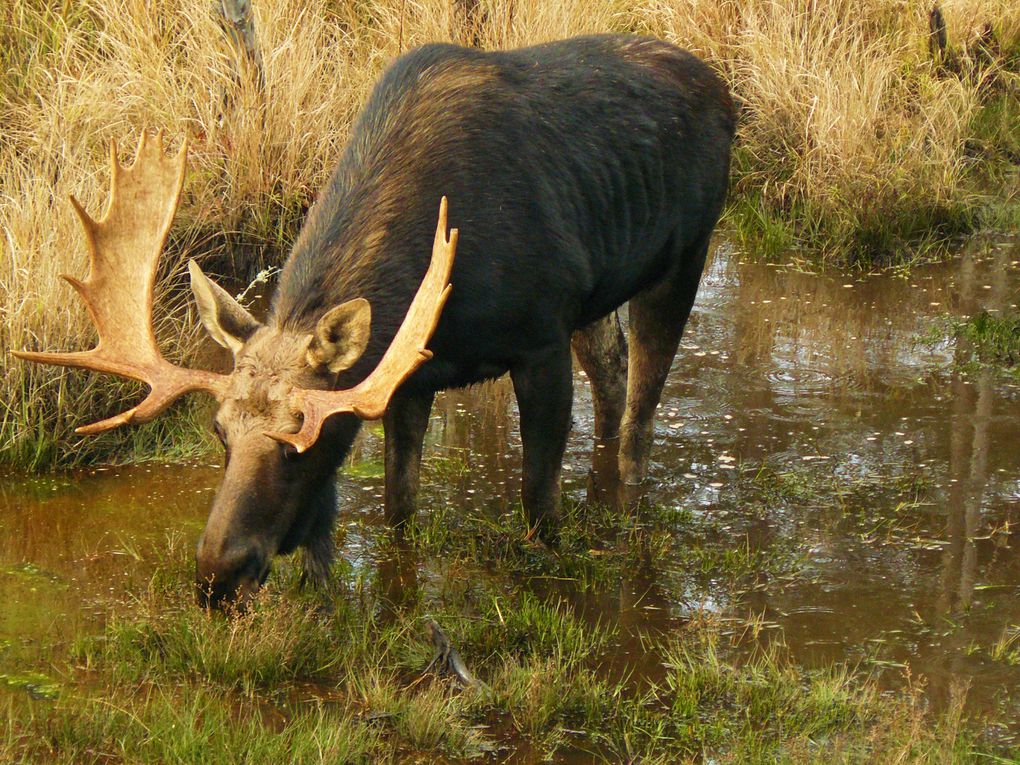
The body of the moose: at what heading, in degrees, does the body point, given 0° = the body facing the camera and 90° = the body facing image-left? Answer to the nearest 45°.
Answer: approximately 45°
